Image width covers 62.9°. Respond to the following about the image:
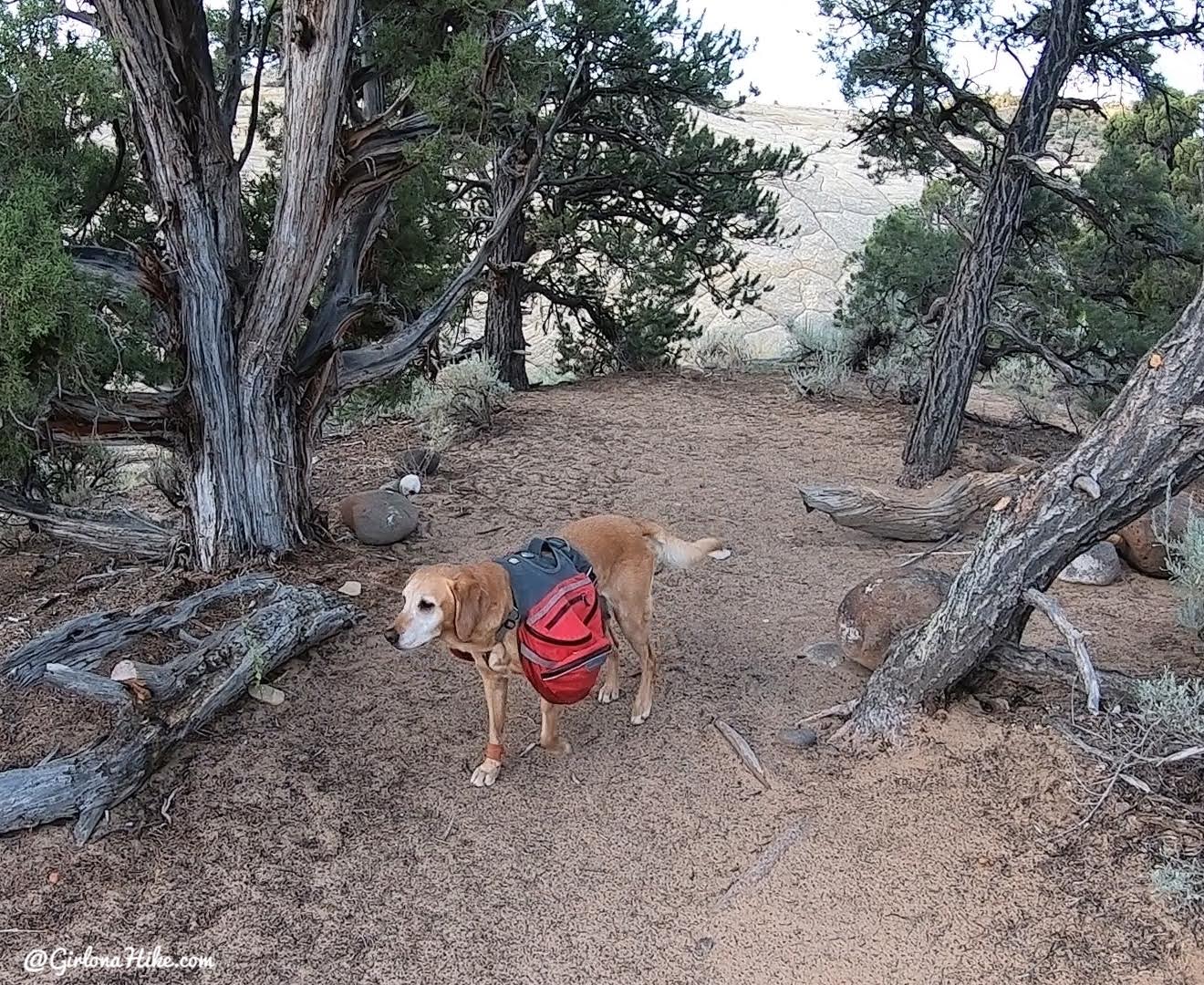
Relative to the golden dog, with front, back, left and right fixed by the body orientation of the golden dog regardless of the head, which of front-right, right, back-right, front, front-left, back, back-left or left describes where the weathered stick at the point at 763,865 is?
left

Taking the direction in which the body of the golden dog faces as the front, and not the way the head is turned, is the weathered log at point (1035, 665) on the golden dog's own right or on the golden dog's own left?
on the golden dog's own left

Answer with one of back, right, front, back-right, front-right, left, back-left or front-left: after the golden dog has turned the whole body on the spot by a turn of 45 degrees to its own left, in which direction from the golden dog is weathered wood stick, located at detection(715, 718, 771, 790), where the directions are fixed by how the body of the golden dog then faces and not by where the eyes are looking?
left

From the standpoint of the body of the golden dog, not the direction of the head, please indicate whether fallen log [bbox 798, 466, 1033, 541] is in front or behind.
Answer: behind

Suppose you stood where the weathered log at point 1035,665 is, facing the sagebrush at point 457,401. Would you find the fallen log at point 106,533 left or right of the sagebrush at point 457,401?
left

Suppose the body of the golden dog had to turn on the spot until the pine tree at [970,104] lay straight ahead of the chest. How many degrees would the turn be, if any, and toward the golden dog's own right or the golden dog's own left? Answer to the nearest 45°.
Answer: approximately 180°

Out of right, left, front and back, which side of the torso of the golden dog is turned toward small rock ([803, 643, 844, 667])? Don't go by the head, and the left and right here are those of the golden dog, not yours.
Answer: back

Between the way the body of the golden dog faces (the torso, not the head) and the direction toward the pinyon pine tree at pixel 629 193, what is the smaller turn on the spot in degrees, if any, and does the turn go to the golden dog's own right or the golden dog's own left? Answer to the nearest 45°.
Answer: approximately 135° to the golden dog's own right

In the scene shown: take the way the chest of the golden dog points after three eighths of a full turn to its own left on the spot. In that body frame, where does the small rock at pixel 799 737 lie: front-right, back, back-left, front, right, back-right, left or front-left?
front

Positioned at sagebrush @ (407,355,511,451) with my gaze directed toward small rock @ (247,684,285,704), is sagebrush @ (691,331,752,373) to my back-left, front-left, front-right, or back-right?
back-left

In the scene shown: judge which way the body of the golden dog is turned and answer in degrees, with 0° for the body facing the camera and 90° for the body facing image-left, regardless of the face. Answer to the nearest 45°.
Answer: approximately 45°

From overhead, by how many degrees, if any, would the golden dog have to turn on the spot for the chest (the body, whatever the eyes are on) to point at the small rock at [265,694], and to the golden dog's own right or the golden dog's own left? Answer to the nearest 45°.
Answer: approximately 45° to the golden dog's own right
